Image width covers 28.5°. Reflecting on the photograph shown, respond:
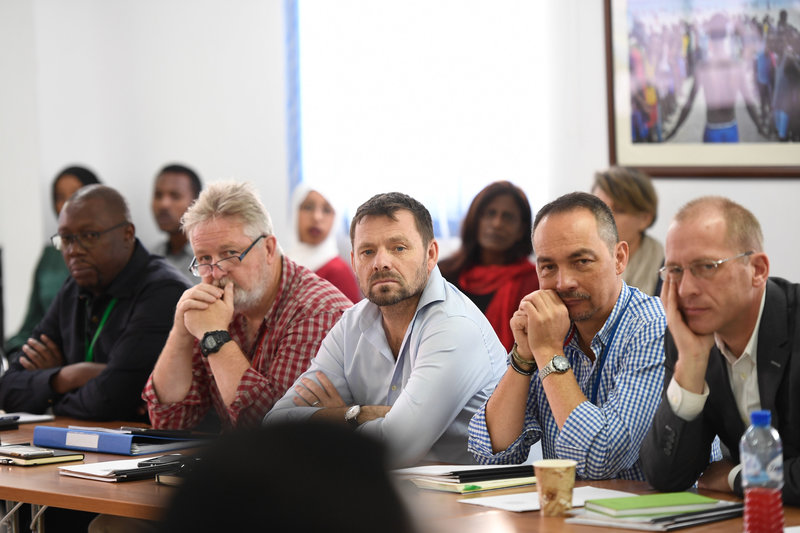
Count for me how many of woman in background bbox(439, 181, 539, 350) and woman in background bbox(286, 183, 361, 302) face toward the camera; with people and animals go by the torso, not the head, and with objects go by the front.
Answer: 2

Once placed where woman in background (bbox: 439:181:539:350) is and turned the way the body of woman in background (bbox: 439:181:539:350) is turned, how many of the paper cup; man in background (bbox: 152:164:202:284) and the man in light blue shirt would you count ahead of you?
2

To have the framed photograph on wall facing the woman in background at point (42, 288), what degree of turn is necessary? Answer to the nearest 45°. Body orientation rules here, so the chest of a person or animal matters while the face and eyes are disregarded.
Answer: approximately 90° to its right

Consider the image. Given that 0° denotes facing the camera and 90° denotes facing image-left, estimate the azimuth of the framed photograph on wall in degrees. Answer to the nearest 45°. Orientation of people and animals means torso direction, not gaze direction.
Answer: approximately 0°

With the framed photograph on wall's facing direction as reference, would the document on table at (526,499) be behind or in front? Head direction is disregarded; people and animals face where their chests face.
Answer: in front

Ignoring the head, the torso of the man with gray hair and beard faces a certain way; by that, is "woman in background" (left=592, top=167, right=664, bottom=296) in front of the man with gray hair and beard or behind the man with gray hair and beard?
behind

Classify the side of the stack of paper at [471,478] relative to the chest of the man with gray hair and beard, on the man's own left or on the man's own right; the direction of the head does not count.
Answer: on the man's own left

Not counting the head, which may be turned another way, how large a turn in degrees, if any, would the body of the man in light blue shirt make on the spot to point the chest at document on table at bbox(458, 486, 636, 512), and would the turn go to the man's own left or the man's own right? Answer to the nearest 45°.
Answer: approximately 45° to the man's own left
